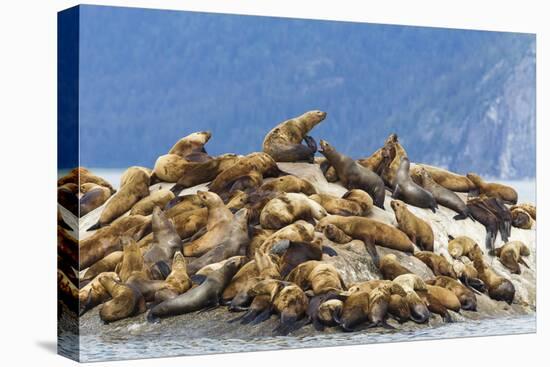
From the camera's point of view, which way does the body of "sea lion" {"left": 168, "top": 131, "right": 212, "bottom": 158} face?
to the viewer's right

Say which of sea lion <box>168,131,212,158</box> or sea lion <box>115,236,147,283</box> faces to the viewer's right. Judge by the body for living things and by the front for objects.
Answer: sea lion <box>168,131,212,158</box>

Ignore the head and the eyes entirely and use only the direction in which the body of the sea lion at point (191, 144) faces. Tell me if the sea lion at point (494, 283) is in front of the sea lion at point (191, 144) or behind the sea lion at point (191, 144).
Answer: in front

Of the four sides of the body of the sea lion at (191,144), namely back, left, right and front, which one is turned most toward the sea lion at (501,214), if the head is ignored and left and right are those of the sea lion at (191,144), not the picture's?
front

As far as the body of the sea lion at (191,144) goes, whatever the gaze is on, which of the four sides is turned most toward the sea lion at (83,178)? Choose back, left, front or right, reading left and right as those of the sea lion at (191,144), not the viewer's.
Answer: back

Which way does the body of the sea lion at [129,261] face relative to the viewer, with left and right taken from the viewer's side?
facing the viewer and to the left of the viewer

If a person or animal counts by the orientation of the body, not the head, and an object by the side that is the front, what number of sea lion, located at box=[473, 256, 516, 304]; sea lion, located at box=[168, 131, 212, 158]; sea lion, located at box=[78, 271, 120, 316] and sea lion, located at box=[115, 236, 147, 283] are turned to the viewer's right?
2

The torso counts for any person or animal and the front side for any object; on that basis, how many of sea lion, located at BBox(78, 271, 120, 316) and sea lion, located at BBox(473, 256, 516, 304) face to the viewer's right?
1
